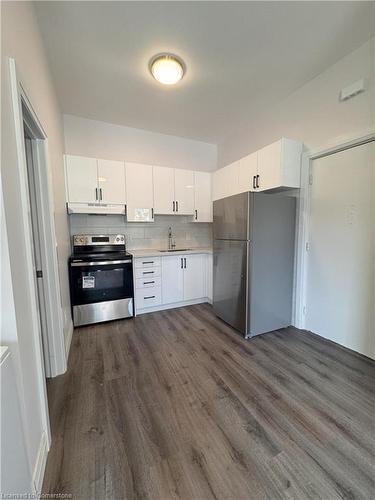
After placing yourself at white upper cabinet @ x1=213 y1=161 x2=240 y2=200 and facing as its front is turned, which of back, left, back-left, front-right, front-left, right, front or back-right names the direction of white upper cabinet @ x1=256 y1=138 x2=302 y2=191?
left

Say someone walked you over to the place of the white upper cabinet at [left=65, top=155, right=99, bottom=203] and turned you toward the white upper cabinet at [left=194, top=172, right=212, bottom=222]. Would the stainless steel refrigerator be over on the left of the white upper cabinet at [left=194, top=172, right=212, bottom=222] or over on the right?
right

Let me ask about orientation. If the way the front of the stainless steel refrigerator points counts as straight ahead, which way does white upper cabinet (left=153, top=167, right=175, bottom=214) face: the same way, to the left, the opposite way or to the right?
to the left

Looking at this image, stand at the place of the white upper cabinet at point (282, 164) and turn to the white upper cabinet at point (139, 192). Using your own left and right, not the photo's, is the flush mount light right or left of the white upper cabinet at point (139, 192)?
left

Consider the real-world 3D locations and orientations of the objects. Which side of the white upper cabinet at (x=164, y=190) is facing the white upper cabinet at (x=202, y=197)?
left

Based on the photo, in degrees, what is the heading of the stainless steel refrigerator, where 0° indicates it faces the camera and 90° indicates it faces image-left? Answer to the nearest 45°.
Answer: approximately 45°

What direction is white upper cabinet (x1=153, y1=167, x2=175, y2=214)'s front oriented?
toward the camera

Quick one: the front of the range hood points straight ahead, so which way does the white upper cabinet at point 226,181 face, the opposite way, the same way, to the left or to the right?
to the right

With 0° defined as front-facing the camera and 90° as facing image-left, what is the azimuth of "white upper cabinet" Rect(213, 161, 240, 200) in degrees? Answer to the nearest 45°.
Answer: approximately 45°

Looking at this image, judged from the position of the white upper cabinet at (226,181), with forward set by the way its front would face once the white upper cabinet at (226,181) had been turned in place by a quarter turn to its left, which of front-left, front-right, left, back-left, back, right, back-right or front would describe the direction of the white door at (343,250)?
front

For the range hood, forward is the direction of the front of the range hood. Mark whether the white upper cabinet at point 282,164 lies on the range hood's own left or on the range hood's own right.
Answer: on the range hood's own left

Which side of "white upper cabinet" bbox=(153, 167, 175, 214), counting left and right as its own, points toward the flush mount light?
front

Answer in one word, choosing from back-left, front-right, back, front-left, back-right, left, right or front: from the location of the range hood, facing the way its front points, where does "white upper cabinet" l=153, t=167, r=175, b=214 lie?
left

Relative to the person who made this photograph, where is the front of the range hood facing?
facing the viewer

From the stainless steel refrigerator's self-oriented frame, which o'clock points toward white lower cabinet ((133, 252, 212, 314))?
The white lower cabinet is roughly at 2 o'clock from the stainless steel refrigerator.

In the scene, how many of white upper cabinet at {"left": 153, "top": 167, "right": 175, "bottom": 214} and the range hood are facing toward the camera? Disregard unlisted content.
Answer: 2
